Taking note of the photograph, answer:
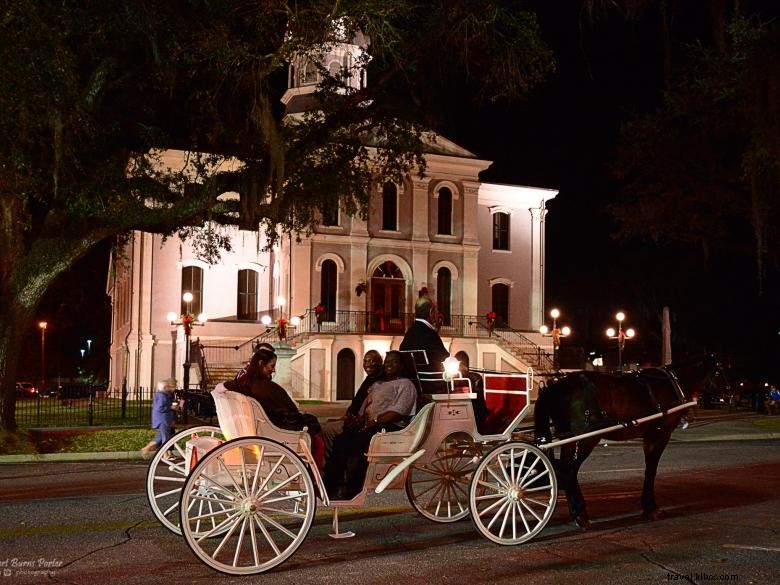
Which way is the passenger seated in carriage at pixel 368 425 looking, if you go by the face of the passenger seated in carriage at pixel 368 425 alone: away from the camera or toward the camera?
toward the camera

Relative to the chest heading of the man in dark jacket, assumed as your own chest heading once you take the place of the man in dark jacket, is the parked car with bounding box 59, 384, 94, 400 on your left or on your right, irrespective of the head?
on your left

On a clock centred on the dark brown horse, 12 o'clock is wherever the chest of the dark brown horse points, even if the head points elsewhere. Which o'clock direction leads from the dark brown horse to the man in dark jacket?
The man in dark jacket is roughly at 6 o'clock from the dark brown horse.

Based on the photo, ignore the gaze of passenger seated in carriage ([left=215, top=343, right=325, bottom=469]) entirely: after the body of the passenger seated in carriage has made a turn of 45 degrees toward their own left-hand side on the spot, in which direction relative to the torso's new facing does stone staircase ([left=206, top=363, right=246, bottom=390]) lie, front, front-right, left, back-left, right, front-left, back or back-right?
front-left

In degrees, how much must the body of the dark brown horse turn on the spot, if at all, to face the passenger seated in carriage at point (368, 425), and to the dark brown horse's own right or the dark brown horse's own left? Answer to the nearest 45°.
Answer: approximately 135° to the dark brown horse's own right

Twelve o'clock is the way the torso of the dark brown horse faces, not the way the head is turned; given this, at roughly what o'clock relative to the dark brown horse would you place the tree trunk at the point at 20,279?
The tree trunk is roughly at 7 o'clock from the dark brown horse.

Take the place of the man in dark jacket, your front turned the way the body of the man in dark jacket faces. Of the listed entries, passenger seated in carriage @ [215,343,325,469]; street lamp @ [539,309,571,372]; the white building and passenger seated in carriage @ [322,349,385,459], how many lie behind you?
2

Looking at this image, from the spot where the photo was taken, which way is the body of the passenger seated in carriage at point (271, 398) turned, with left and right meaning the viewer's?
facing to the right of the viewer

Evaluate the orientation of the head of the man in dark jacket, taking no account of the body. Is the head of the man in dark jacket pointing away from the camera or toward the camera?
away from the camera

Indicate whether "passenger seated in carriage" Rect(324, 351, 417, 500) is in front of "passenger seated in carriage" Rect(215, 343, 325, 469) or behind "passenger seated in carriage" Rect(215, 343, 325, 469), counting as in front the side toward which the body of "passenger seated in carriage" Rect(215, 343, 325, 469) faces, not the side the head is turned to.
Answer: in front

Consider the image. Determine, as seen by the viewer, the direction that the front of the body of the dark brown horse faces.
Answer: to the viewer's right

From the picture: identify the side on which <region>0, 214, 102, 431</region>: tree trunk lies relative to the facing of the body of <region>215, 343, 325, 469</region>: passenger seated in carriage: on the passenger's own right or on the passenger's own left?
on the passenger's own left

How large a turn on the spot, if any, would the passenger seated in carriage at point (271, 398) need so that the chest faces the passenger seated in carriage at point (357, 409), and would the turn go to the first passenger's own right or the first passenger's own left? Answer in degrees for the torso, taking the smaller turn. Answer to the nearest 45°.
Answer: approximately 45° to the first passenger's own left

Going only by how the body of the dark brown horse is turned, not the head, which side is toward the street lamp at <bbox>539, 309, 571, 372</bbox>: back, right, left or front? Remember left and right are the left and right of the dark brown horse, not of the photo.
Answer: left
